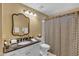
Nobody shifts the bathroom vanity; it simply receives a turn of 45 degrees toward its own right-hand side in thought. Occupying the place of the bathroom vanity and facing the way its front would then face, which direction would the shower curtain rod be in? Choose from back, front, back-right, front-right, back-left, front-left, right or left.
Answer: left

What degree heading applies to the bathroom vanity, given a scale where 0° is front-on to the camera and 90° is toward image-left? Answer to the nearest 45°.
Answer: approximately 315°
